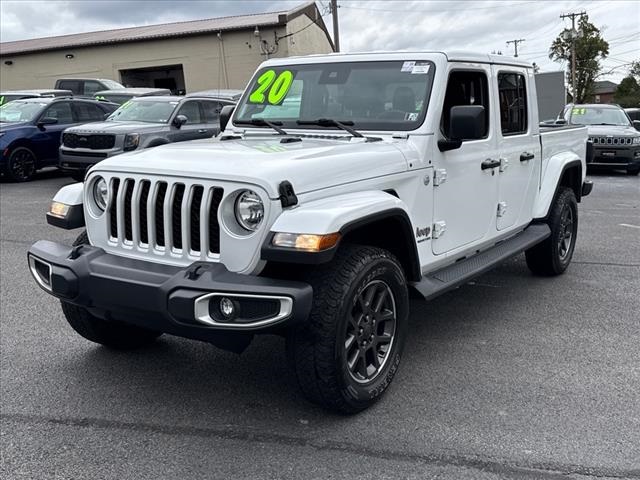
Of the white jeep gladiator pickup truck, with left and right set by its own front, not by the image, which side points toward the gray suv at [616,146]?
back

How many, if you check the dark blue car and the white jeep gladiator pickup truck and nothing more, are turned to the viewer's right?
0

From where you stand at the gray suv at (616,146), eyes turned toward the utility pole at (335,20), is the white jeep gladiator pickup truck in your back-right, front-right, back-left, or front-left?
back-left

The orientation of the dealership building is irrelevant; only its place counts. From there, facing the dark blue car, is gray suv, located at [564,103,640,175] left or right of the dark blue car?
left

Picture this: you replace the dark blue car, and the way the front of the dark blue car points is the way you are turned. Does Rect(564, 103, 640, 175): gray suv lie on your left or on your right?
on your left

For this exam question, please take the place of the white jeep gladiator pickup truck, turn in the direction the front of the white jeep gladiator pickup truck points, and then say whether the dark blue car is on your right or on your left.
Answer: on your right

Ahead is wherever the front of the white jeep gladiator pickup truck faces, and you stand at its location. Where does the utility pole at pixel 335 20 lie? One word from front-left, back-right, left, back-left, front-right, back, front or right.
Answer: back-right

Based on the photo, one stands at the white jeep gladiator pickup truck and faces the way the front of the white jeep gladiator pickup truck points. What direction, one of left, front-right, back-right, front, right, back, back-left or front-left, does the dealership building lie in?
back-right

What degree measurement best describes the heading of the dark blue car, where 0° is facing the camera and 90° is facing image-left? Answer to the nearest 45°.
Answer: approximately 45°
